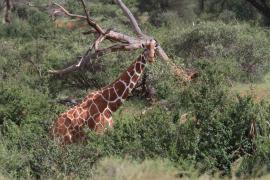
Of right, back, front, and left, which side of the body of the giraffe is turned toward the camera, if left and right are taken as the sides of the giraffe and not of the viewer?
right

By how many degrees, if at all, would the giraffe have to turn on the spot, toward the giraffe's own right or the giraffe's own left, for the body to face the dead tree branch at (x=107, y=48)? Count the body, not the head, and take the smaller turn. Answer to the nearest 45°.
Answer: approximately 90° to the giraffe's own left

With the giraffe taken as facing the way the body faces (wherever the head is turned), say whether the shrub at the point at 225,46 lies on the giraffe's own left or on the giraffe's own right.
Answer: on the giraffe's own left
